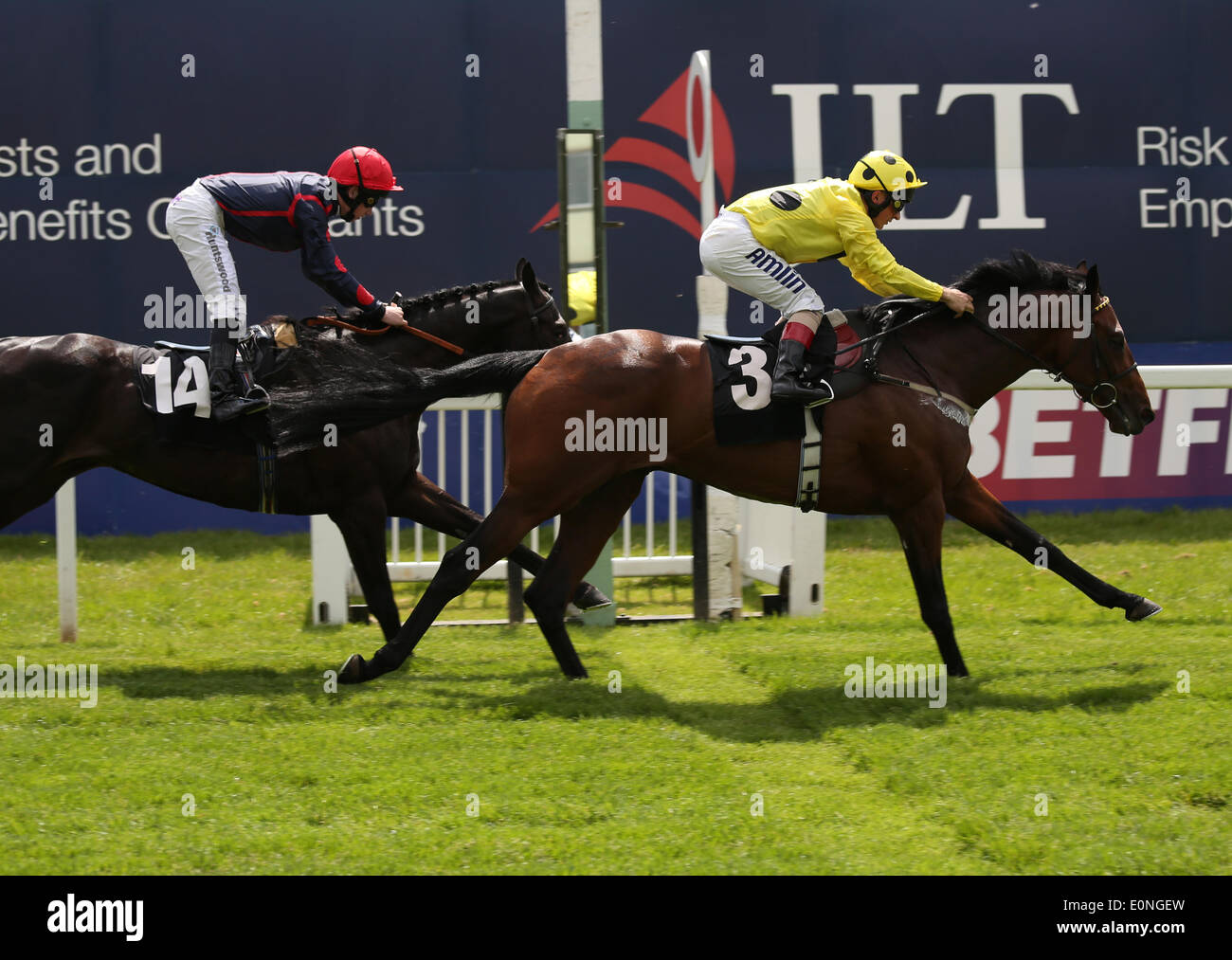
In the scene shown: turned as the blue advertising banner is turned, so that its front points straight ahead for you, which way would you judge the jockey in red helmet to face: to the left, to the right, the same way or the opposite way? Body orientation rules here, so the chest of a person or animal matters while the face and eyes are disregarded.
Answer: to the left

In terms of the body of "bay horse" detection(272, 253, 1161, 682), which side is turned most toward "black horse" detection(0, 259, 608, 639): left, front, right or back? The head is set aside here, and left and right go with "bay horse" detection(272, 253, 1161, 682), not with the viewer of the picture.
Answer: back

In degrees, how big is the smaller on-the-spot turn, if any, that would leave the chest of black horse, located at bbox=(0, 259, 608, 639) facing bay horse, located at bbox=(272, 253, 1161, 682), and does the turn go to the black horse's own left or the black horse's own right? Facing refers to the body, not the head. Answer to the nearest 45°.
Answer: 0° — it already faces it

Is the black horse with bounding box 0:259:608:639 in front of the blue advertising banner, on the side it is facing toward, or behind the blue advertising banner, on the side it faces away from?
in front

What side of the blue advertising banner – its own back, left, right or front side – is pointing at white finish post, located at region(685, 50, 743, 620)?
front

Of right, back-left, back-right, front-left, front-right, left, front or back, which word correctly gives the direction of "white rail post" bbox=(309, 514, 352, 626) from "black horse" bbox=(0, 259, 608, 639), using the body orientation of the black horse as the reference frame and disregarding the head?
left

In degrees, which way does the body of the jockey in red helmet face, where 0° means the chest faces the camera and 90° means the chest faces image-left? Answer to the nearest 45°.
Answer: approximately 270°

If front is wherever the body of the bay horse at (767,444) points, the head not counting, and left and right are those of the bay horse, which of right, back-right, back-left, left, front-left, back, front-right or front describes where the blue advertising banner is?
left

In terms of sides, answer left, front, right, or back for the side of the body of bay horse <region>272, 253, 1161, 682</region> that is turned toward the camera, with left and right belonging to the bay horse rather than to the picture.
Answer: right

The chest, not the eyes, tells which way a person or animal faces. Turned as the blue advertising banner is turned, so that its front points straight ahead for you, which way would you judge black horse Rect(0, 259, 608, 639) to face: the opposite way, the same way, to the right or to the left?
to the left

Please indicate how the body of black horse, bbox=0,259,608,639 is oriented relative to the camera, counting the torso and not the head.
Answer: to the viewer's right

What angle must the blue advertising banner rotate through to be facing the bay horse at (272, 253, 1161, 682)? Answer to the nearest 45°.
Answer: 0° — it already faces it
